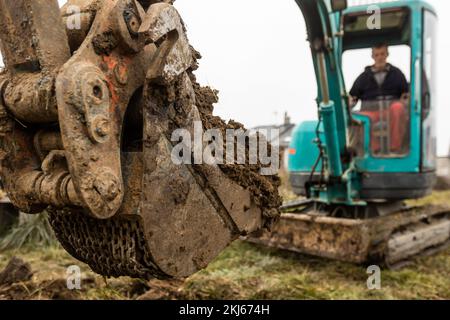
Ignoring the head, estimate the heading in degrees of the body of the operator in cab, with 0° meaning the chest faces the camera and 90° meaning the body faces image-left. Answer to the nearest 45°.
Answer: approximately 0°

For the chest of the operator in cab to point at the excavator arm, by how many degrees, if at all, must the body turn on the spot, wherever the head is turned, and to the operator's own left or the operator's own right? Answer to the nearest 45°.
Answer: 0° — they already face it
